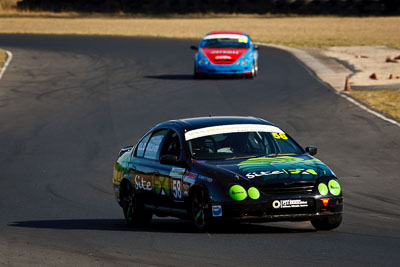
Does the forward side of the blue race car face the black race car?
yes

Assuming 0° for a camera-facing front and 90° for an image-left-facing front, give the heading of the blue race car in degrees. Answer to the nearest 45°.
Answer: approximately 0°

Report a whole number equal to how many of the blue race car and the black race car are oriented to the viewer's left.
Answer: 0

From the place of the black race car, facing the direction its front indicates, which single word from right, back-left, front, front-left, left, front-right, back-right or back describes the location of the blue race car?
back-left

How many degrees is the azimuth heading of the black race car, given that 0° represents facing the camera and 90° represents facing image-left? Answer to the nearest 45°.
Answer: approximately 315°
